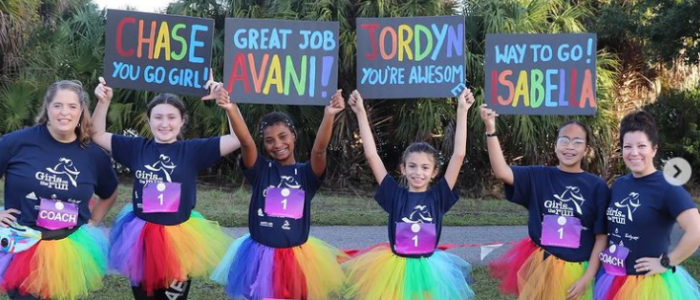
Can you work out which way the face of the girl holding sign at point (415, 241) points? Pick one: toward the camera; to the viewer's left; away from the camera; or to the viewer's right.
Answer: toward the camera

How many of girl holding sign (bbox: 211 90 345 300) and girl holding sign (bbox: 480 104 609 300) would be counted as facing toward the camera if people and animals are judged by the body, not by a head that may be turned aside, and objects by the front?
2

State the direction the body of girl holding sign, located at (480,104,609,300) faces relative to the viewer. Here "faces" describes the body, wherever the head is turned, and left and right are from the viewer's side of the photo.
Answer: facing the viewer

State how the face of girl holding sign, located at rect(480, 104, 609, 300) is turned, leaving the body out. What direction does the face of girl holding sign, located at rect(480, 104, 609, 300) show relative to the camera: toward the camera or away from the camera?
toward the camera

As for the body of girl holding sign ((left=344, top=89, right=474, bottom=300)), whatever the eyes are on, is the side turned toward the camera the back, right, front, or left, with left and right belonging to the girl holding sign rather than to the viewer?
front

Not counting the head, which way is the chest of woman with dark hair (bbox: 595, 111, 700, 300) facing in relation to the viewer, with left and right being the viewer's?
facing the viewer and to the left of the viewer

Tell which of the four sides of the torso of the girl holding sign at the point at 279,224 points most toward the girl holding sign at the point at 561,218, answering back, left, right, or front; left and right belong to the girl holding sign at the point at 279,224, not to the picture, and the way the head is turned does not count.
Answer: left

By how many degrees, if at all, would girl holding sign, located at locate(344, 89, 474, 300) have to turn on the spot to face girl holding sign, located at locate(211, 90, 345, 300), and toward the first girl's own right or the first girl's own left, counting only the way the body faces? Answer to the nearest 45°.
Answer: approximately 90° to the first girl's own right

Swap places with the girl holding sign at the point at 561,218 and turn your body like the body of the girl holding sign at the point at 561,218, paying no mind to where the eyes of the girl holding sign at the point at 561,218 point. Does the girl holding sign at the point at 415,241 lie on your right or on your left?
on your right

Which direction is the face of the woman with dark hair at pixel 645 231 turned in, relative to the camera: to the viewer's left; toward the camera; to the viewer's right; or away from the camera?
toward the camera
